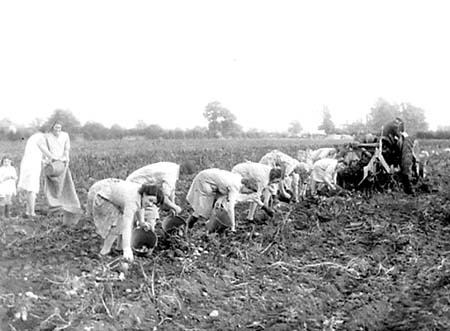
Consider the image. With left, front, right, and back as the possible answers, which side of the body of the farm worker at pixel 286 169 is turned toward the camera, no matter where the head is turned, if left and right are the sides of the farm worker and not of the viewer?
right

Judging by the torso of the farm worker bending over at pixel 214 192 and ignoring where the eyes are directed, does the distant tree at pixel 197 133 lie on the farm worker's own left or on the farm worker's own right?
on the farm worker's own left

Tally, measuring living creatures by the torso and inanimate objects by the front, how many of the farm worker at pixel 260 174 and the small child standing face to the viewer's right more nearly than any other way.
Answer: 1

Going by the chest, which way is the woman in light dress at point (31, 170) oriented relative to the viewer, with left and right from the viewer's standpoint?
facing to the right of the viewer

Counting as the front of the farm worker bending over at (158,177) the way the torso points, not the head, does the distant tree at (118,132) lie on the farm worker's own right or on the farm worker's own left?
on the farm worker's own left

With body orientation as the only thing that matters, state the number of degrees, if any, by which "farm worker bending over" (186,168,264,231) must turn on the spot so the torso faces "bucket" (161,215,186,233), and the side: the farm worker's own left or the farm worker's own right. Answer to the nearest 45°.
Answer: approximately 135° to the farm worker's own right

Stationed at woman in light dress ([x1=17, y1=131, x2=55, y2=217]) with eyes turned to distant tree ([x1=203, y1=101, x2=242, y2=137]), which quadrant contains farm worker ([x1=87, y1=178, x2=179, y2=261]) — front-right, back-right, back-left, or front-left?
back-right

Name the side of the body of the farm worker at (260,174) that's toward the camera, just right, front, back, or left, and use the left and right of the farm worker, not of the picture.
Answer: right

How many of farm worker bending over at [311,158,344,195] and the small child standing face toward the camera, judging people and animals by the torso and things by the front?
1

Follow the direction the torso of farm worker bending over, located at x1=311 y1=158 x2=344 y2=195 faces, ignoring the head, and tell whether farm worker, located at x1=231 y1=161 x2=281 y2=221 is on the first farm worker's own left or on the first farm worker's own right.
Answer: on the first farm worker's own right

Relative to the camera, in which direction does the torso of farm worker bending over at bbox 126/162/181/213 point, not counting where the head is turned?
to the viewer's right

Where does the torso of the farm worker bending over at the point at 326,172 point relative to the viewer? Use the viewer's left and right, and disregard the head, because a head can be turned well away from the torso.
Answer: facing to the right of the viewer

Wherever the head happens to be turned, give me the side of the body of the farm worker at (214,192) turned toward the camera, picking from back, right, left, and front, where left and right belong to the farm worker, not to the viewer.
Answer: right

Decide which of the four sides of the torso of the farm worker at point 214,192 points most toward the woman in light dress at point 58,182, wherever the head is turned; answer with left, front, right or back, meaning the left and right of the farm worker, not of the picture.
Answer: back
